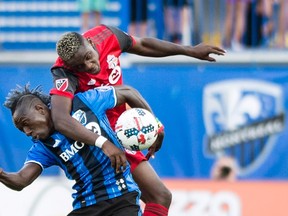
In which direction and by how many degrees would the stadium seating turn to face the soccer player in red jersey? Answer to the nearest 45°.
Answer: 0° — it already faces them

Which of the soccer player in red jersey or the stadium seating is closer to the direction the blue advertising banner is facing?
the soccer player in red jersey

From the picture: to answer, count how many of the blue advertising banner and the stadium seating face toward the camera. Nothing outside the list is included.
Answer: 2

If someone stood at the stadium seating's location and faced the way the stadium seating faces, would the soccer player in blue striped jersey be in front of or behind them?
in front

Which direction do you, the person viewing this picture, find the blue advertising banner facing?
facing the viewer

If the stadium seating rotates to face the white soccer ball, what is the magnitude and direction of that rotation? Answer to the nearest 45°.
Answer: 0° — it already faces it

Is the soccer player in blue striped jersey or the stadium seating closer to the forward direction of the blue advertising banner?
the soccer player in blue striped jersey

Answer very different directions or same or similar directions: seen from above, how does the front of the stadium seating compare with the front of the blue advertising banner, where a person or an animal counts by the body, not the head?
same or similar directions

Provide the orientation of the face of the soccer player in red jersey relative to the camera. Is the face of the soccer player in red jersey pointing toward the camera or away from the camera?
toward the camera

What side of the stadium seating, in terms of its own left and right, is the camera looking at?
front
